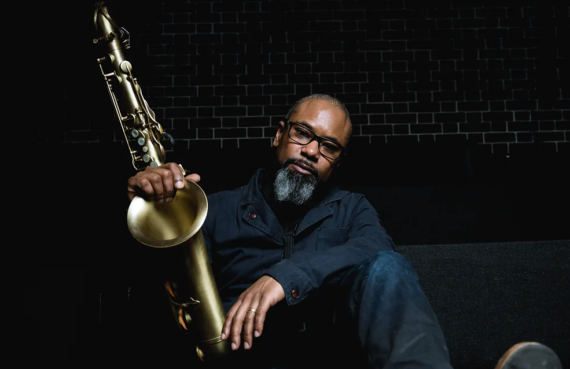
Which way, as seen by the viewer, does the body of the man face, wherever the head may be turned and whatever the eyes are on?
toward the camera
